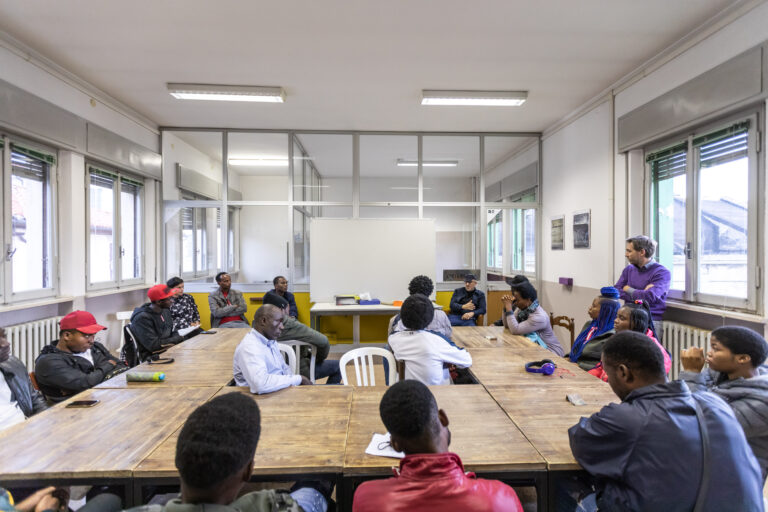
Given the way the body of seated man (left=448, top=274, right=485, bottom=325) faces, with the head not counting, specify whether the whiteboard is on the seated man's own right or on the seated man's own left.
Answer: on the seated man's own right

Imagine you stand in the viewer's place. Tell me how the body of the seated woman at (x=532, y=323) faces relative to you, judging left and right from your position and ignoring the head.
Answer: facing to the left of the viewer

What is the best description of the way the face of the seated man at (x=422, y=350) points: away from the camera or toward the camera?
away from the camera

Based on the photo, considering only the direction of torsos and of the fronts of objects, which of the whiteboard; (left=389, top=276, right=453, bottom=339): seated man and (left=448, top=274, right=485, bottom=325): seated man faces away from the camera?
(left=389, top=276, right=453, bottom=339): seated man

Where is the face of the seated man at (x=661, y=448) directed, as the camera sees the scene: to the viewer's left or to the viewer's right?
to the viewer's left

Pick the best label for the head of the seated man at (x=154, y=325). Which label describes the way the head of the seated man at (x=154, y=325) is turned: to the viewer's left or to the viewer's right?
to the viewer's right

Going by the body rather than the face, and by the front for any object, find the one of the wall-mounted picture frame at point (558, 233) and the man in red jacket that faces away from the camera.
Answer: the man in red jacket

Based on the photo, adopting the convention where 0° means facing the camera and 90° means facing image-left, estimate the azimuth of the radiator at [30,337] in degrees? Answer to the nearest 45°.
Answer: approximately 315°

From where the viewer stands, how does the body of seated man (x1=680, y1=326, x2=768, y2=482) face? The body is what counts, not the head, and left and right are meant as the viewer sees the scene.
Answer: facing to the left of the viewer

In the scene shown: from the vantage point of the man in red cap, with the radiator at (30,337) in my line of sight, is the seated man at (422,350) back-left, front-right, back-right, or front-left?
back-right

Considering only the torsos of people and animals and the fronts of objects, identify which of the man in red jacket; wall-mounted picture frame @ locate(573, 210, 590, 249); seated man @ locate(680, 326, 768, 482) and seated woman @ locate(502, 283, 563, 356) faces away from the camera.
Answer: the man in red jacket

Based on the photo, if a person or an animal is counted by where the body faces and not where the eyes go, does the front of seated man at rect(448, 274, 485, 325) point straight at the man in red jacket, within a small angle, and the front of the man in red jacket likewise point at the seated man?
yes

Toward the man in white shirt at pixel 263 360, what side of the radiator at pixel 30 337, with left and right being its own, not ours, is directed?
front

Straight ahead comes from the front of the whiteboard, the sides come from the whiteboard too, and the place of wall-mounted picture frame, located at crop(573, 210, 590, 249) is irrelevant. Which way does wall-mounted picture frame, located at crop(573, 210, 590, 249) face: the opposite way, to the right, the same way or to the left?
to the right

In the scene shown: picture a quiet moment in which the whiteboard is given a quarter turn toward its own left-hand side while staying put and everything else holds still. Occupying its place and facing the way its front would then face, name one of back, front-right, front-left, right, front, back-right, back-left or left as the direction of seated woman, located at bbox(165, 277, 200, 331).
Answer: back-right

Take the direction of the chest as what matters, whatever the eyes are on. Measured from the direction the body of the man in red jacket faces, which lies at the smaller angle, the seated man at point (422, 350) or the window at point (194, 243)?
the seated man
